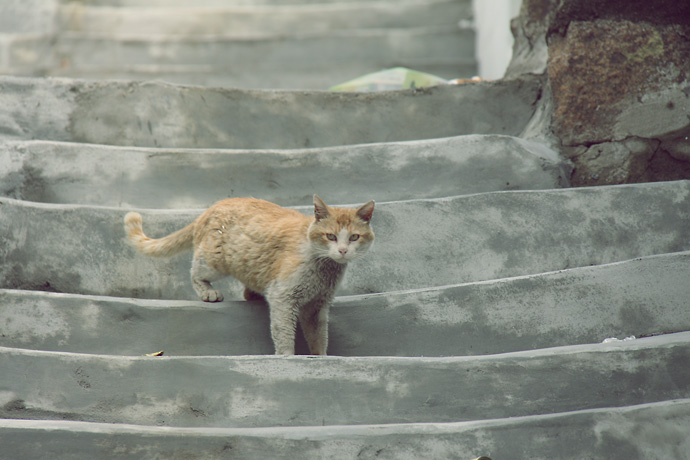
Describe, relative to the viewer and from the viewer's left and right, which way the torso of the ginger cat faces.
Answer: facing the viewer and to the right of the viewer

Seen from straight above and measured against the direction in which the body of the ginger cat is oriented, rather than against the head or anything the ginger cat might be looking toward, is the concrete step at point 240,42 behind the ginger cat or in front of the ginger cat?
behind

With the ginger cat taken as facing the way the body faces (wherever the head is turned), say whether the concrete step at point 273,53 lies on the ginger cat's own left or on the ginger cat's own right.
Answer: on the ginger cat's own left

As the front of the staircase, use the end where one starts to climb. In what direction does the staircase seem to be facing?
toward the camera
